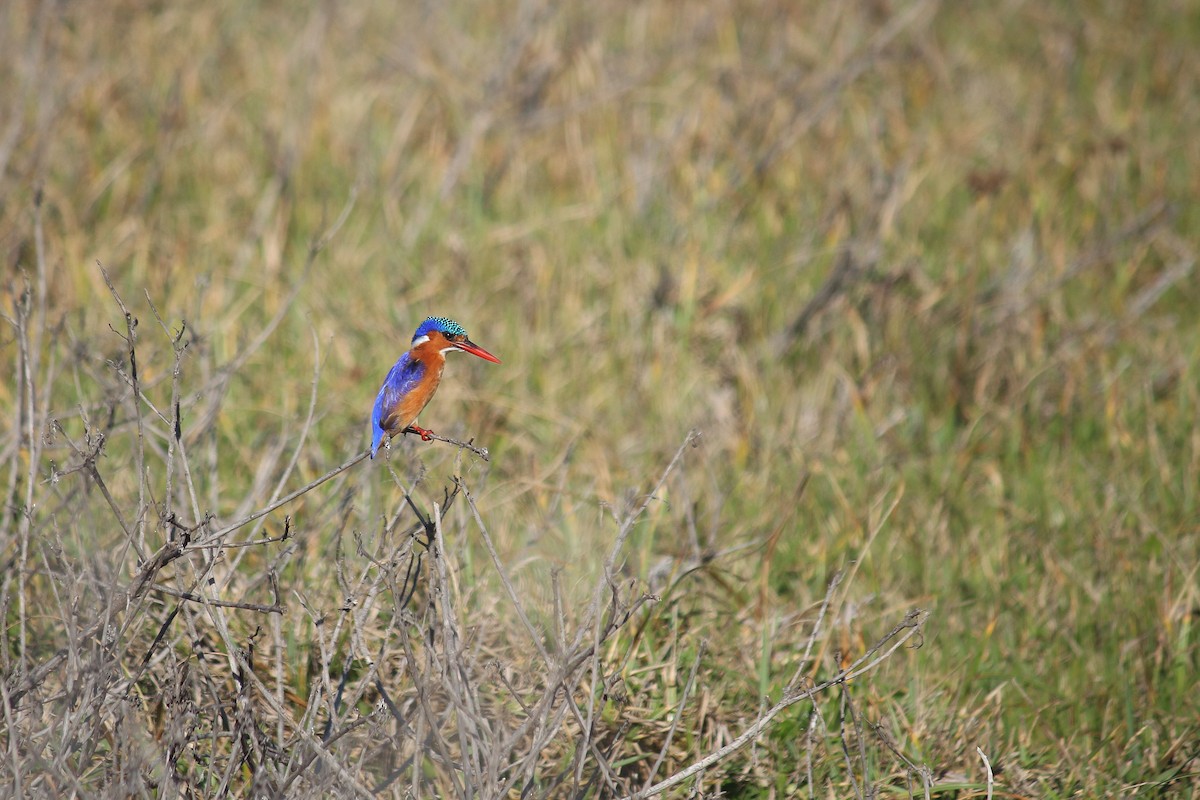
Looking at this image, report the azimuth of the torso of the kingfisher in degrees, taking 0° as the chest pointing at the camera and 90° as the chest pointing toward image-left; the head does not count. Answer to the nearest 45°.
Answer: approximately 270°
